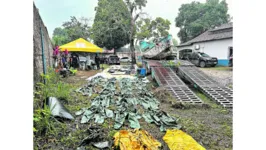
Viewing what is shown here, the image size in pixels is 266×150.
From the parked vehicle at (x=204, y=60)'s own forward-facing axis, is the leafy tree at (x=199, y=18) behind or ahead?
behind

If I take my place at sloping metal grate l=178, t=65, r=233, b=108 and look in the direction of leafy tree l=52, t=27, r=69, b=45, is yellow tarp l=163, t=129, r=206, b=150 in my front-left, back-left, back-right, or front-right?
back-left

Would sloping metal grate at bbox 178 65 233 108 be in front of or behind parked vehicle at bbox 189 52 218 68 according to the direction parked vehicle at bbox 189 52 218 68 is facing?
in front
